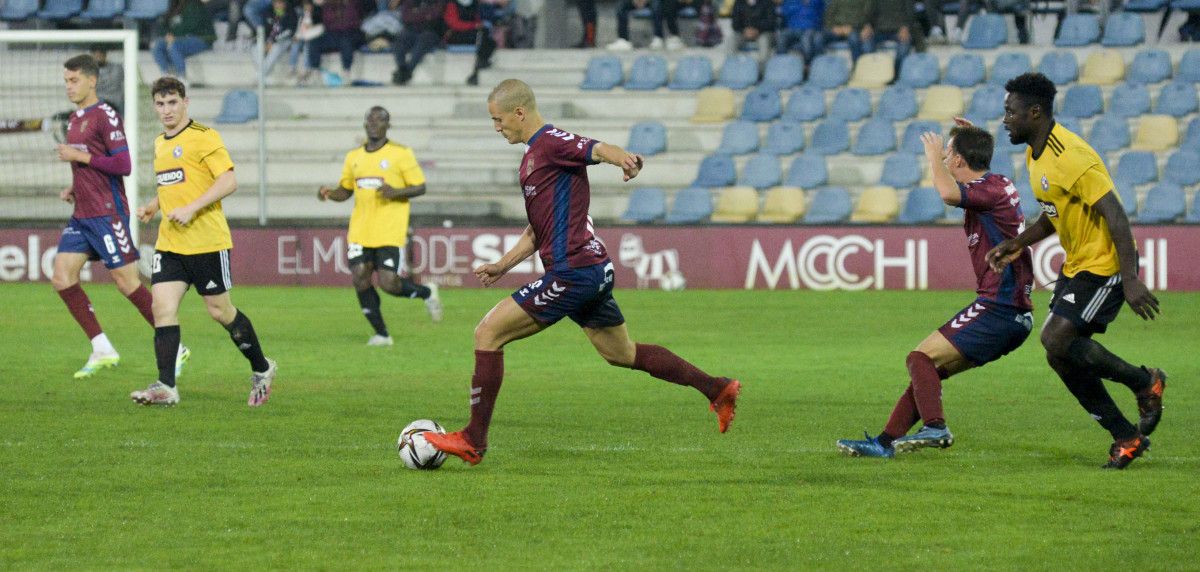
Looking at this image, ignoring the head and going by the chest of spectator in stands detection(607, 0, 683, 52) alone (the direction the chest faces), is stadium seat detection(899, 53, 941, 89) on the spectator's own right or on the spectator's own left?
on the spectator's own left

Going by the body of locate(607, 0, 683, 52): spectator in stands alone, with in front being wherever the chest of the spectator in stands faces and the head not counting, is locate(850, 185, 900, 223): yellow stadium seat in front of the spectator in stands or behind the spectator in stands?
in front

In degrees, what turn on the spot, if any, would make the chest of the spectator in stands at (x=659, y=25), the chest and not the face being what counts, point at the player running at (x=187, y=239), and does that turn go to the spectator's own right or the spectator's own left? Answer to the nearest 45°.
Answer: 0° — they already face them

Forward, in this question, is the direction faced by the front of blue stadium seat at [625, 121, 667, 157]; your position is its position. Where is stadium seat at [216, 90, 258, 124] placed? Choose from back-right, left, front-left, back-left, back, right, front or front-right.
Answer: right

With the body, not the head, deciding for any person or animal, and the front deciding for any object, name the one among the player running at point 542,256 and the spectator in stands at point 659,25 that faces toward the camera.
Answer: the spectator in stands

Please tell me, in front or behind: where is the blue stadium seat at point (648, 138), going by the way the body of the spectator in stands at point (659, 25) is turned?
in front

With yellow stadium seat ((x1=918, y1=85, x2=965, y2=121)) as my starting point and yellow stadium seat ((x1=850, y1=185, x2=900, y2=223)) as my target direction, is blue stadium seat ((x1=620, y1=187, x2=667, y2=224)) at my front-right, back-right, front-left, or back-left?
front-right

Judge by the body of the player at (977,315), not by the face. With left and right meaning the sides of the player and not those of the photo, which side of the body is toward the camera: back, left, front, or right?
left

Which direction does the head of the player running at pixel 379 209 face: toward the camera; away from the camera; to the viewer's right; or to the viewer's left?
toward the camera

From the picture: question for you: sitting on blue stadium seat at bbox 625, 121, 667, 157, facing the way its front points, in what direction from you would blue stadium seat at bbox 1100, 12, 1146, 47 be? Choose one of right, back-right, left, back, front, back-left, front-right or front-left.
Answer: left

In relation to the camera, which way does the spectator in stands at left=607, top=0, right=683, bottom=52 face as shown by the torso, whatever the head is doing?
toward the camera

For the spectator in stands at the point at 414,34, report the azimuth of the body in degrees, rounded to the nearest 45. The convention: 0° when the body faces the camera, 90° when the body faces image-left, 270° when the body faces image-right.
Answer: approximately 45°

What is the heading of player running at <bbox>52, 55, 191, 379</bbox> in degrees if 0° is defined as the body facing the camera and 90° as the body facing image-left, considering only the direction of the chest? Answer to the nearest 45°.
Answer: approximately 45°

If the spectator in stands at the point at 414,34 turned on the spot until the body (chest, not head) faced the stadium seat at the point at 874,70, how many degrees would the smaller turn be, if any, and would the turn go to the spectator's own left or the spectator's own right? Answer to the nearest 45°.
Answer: approximately 135° to the spectator's own left

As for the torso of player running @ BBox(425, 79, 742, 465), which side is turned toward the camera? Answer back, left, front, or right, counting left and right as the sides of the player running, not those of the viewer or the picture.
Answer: left

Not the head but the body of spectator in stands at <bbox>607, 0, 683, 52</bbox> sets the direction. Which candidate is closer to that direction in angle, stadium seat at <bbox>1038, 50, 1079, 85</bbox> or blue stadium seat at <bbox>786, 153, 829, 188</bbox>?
the blue stadium seat

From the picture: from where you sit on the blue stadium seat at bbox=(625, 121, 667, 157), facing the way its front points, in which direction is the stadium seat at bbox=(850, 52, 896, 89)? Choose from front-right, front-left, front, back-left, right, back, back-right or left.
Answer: left

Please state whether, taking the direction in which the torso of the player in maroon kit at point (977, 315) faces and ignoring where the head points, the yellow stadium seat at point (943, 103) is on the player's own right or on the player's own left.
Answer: on the player's own right

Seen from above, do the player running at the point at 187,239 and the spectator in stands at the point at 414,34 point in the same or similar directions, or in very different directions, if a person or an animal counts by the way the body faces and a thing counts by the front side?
same or similar directions
